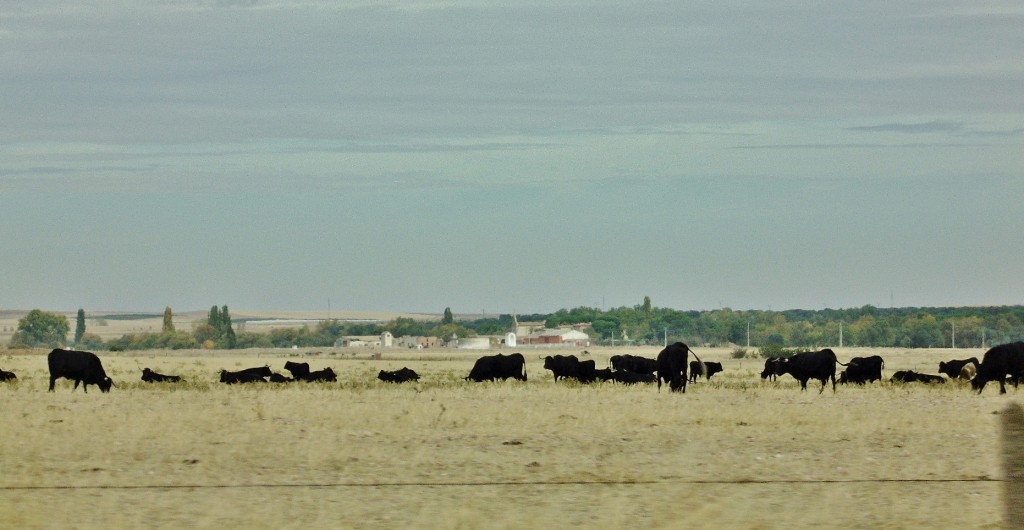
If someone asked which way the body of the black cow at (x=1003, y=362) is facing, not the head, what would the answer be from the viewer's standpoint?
to the viewer's left

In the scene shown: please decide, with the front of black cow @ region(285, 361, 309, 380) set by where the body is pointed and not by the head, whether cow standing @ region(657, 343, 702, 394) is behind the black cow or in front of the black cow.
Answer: behind

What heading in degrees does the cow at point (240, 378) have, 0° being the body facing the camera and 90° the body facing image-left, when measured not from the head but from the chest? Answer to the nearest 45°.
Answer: approximately 90°

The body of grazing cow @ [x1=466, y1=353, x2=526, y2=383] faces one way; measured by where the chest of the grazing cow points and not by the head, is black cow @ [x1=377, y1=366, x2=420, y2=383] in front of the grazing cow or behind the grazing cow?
in front

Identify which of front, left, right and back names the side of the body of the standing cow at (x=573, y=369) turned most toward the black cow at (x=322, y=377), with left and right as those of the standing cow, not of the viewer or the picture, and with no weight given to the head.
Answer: front

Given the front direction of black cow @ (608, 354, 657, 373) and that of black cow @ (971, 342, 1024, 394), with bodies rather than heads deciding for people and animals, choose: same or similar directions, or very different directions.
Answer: same or similar directions

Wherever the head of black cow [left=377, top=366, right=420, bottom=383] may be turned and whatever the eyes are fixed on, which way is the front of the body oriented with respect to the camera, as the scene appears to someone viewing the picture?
to the viewer's left

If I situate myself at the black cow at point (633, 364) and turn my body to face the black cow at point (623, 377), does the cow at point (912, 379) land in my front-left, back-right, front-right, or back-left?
front-left

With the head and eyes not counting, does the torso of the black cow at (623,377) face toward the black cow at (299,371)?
yes

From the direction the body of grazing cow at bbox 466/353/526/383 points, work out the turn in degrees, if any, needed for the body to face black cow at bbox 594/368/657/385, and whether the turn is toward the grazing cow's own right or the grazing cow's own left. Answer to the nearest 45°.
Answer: approximately 180°
